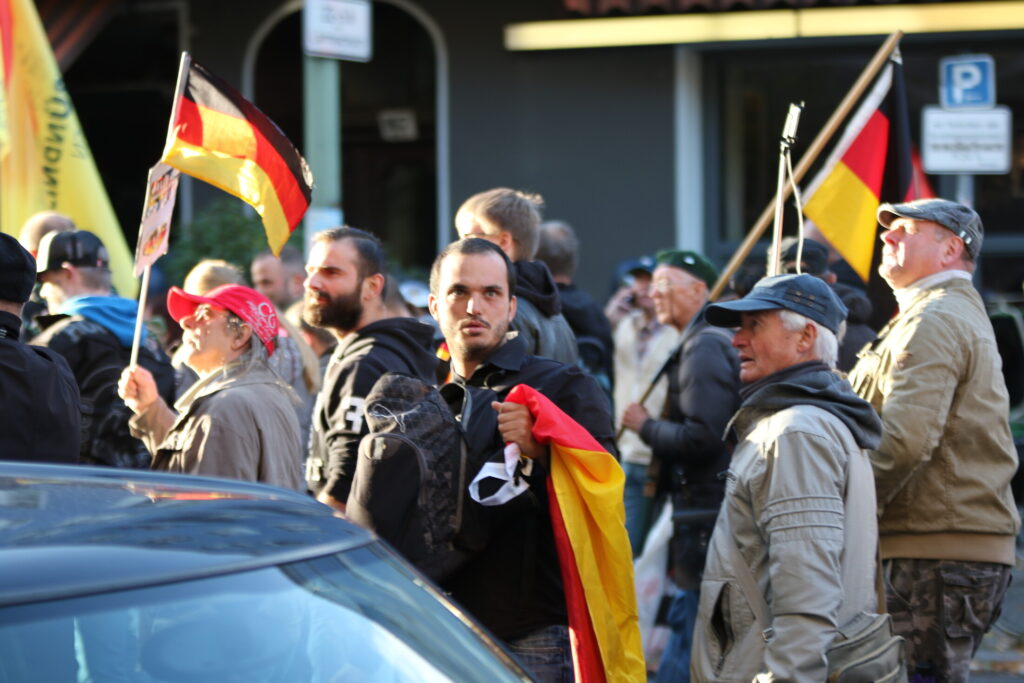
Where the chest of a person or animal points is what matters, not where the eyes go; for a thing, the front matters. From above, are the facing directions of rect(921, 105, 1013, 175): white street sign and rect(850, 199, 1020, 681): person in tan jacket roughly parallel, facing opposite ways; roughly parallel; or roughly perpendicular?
roughly perpendicular

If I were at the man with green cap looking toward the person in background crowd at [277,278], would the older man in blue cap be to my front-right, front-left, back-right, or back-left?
back-left

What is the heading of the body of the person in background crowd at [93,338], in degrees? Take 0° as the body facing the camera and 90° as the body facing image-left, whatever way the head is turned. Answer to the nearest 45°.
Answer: approximately 135°

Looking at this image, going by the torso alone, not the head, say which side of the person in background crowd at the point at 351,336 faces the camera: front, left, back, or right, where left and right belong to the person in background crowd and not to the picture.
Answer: left

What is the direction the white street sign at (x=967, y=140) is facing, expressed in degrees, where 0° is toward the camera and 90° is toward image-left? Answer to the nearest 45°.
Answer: approximately 0°

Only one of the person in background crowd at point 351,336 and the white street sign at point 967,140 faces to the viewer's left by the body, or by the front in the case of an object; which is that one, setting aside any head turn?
the person in background crowd

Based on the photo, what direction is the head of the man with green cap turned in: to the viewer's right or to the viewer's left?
to the viewer's left

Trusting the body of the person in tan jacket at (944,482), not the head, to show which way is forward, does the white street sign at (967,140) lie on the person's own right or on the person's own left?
on the person's own right

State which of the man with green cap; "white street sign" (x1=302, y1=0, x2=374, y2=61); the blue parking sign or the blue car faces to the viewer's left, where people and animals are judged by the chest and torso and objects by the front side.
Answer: the man with green cap

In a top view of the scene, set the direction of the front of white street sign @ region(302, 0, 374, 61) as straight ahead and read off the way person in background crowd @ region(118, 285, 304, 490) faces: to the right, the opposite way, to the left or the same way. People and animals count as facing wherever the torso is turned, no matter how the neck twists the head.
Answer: to the right

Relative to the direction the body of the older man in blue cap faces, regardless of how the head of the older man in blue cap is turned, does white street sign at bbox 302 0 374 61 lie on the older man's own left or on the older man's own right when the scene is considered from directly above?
on the older man's own right

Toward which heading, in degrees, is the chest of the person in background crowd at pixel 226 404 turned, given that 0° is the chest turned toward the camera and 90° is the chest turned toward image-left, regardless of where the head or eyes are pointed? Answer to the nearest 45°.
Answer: approximately 90°

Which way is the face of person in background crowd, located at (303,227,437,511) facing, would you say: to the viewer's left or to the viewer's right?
to the viewer's left

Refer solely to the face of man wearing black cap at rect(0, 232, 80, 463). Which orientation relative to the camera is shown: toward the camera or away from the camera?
away from the camera
